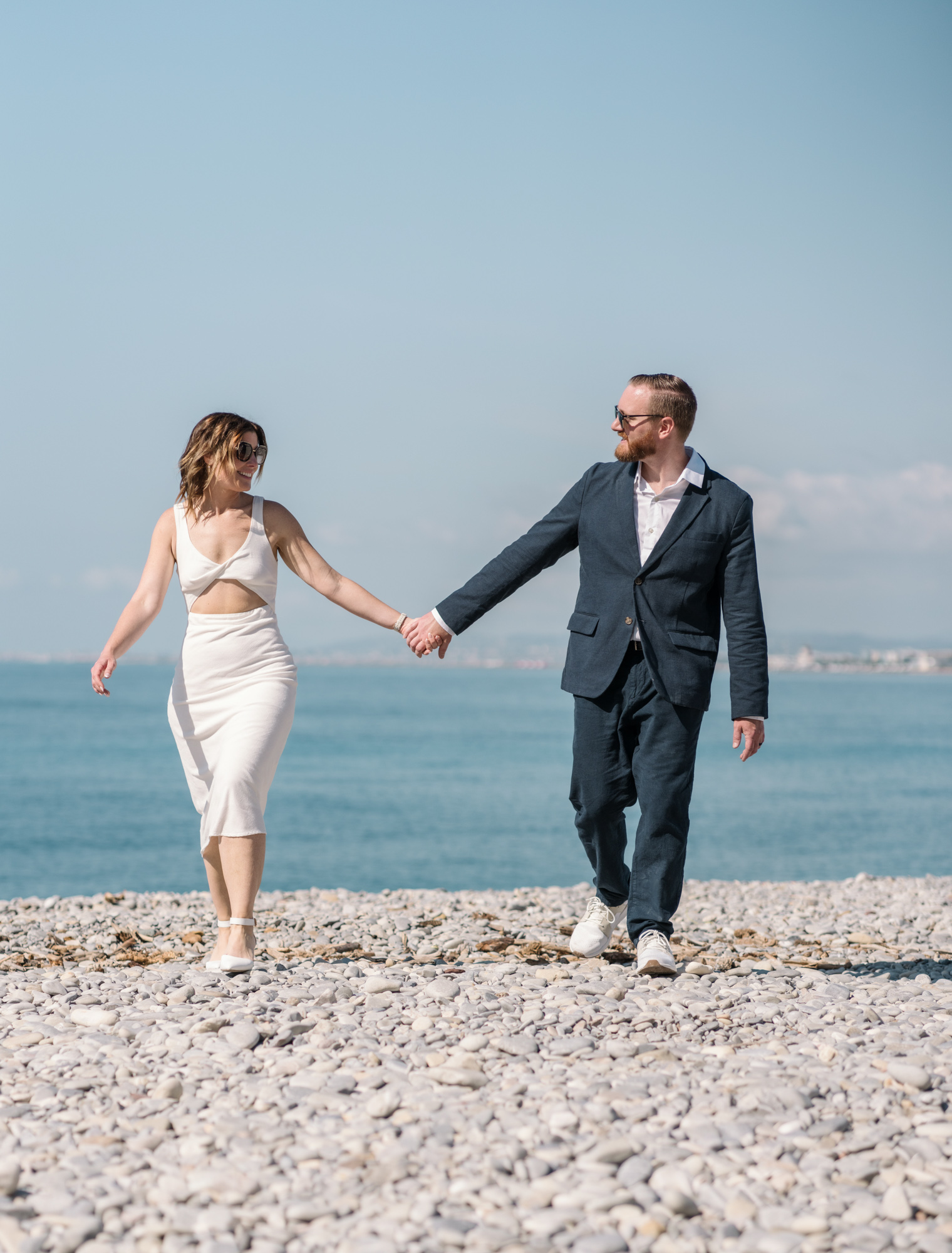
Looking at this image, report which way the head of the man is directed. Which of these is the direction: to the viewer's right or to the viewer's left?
to the viewer's left

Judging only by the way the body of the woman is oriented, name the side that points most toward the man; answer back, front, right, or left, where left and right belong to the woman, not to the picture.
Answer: left

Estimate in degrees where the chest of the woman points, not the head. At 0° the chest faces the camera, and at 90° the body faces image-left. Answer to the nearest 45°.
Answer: approximately 0°
